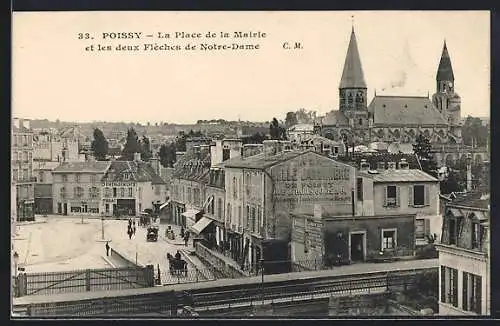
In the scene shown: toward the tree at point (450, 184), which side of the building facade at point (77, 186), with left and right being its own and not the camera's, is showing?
left

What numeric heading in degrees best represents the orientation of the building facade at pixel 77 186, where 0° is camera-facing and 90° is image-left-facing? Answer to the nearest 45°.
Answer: approximately 0°

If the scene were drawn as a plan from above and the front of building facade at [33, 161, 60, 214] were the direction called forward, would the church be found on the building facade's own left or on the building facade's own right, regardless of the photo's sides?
on the building facade's own left
